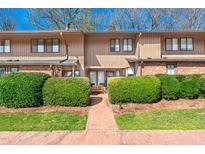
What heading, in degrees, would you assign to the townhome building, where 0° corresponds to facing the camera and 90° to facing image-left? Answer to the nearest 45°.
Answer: approximately 0°

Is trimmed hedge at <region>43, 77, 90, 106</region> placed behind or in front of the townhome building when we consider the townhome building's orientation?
in front

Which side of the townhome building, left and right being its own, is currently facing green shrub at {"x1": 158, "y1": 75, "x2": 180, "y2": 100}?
front

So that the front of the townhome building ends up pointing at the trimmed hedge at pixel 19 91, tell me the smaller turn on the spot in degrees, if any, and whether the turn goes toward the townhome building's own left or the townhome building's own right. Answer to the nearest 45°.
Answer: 0° — it already faces it

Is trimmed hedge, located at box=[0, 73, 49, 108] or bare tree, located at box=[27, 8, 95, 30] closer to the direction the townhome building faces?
the trimmed hedge

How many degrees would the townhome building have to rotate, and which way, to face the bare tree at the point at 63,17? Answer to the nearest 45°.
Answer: approximately 135° to its right

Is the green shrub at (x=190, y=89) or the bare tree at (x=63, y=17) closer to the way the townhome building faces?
the green shrub

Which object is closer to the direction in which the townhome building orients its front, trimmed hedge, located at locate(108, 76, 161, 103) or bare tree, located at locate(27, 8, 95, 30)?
the trimmed hedge

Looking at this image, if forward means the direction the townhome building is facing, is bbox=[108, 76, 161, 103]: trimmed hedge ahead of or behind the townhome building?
ahead

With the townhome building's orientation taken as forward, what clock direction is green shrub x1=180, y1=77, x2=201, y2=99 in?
The green shrub is roughly at 11 o'clock from the townhome building.
